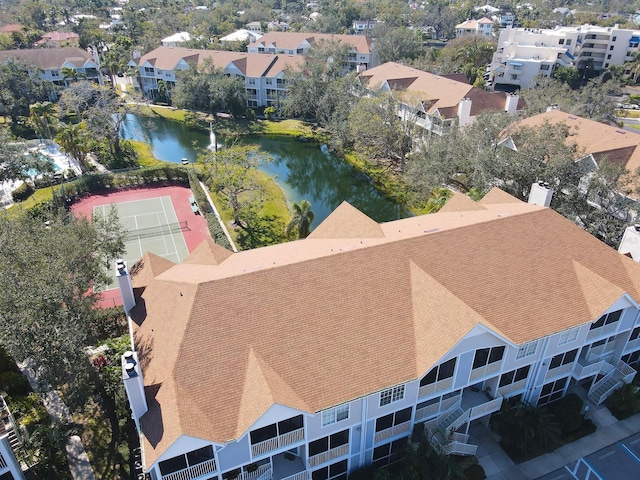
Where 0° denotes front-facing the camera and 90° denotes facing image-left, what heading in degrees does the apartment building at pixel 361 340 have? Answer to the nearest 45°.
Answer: approximately 315°

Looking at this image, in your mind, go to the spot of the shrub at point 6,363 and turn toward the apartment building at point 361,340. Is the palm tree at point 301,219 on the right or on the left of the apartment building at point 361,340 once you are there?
left

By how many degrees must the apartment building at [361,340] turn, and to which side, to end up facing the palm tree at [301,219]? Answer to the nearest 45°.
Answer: approximately 135° to its left

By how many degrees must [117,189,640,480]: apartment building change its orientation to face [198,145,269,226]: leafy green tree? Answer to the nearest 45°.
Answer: approximately 180°

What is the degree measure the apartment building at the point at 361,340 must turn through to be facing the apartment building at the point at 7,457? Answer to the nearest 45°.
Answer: approximately 90° to its right

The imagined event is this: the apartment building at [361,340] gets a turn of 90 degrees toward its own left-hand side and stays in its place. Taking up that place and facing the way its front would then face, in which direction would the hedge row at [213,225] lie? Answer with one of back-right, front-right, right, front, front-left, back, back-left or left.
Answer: left

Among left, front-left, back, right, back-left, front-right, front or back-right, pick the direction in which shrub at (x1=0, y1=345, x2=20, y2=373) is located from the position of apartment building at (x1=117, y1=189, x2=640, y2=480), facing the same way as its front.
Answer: back-right

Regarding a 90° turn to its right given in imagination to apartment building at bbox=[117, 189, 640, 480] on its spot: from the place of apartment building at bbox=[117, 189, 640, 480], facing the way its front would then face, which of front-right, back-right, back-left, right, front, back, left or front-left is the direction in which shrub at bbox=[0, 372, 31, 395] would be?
front-right
